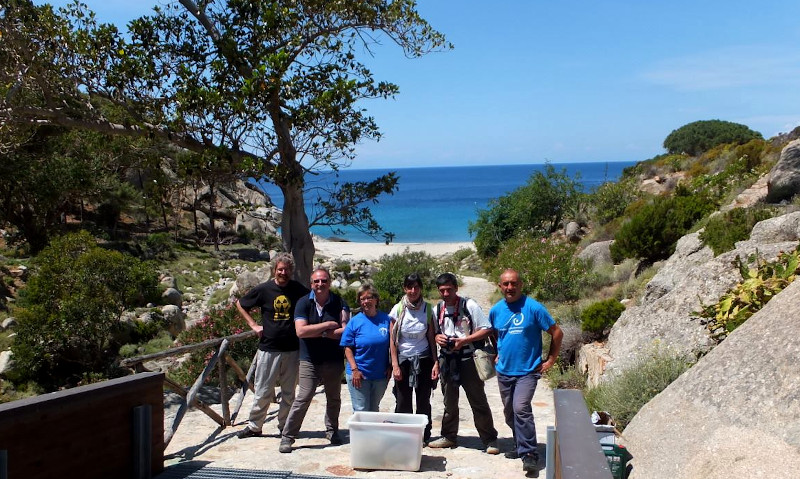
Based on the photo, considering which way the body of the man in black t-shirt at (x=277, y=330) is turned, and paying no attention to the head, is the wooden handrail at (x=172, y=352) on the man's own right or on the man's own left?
on the man's own right

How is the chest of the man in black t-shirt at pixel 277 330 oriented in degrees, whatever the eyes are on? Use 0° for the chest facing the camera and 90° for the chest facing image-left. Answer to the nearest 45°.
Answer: approximately 0°

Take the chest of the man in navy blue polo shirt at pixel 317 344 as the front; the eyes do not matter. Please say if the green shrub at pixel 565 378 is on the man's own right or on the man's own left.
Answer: on the man's own left

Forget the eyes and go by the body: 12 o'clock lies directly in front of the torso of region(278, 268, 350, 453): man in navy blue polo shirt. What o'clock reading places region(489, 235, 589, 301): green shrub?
The green shrub is roughly at 7 o'clock from the man in navy blue polo shirt.

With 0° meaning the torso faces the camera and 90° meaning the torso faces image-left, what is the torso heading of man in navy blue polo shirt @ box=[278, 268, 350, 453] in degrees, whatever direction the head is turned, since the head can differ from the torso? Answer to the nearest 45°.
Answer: approximately 0°

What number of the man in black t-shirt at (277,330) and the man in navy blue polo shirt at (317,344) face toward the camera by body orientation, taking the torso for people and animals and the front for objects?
2

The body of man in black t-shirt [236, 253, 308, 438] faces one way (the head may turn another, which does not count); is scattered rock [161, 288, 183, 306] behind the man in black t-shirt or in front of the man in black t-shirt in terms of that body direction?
behind

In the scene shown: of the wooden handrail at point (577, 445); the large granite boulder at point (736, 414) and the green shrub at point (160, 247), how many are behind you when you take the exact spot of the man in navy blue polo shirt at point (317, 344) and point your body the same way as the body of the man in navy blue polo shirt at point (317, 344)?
1

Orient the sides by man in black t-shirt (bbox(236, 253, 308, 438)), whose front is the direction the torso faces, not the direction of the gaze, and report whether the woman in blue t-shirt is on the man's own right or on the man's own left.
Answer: on the man's own left

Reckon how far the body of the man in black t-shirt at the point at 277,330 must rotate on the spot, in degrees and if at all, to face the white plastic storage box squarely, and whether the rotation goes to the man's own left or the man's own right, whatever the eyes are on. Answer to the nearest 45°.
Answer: approximately 45° to the man's own left

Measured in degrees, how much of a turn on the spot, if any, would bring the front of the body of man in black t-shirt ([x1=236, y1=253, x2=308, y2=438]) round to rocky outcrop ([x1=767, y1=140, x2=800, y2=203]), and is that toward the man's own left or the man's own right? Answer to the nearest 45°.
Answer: approximately 135° to the man's own left

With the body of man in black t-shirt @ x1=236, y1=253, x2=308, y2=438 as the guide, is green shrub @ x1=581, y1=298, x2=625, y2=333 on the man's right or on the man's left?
on the man's left

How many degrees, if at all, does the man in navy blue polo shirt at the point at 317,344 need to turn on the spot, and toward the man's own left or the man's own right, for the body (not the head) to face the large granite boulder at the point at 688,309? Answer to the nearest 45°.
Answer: approximately 90° to the man's own left
